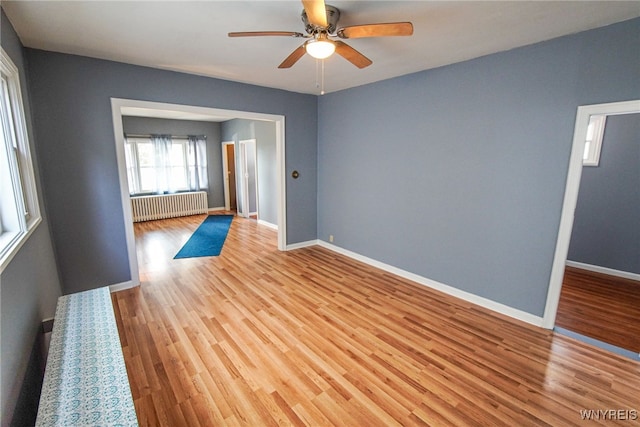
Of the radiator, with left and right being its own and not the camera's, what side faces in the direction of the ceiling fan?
front

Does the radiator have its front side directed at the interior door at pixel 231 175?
no

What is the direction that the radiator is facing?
toward the camera

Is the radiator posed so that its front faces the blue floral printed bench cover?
yes

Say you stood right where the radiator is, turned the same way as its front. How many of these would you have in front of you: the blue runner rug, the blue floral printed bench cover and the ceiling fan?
3

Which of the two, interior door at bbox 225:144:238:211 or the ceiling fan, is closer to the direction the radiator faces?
the ceiling fan

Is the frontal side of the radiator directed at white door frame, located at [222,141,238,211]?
no

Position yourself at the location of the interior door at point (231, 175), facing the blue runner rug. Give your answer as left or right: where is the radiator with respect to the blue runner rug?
right

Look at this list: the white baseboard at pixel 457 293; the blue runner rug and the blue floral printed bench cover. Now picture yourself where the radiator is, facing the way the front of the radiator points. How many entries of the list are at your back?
0

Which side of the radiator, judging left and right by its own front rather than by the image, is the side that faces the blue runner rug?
front
